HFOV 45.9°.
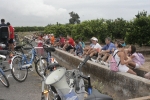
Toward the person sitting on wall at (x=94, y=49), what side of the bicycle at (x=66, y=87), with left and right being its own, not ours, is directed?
right

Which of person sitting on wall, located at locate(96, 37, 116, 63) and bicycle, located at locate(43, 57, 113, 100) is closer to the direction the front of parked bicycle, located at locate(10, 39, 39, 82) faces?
the person sitting on wall

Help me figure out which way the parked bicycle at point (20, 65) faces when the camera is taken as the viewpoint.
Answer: facing away from the viewer and to the right of the viewer

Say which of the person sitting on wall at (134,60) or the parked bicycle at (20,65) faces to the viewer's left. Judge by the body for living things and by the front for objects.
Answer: the person sitting on wall
